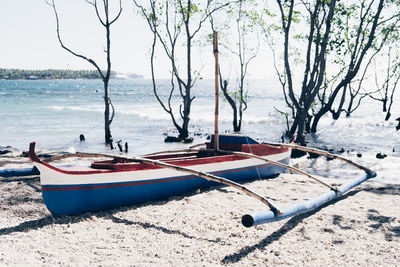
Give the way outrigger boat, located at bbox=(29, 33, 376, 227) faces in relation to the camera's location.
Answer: facing the viewer and to the left of the viewer
